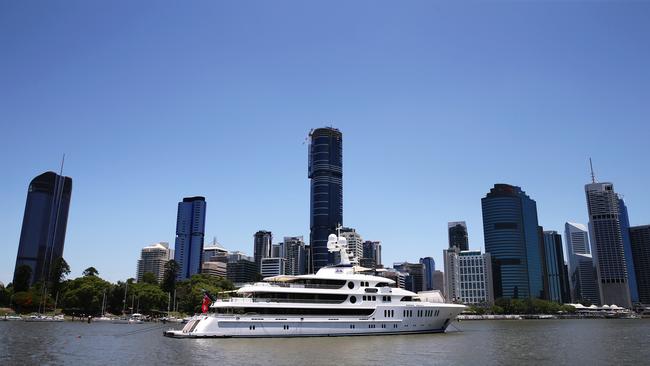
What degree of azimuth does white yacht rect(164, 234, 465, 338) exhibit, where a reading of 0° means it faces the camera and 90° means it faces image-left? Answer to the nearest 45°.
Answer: approximately 270°
